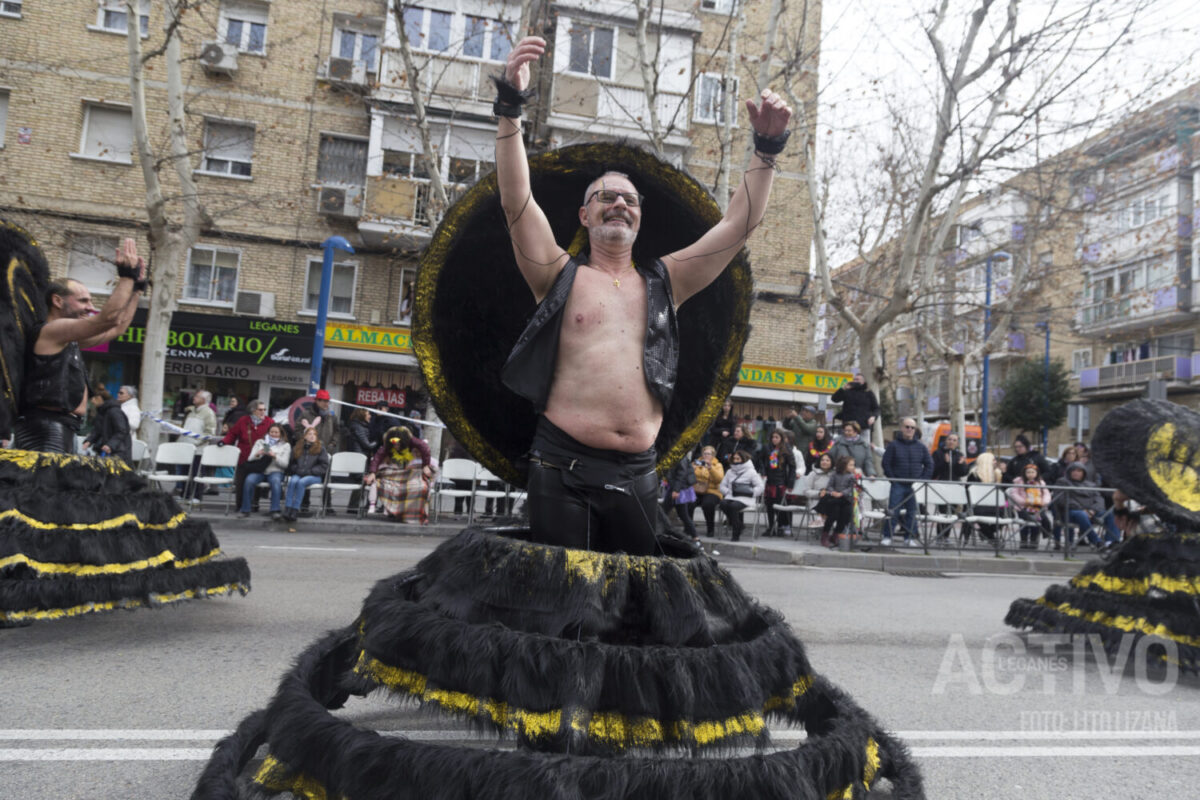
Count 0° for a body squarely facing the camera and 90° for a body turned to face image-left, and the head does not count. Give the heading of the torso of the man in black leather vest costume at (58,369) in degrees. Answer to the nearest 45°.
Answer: approximately 270°

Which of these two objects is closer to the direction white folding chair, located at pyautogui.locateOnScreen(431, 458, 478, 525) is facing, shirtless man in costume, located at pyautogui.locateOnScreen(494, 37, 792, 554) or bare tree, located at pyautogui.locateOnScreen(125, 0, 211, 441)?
the shirtless man in costume

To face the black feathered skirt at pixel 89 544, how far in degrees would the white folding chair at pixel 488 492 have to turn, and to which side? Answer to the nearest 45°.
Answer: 0° — it already faces it

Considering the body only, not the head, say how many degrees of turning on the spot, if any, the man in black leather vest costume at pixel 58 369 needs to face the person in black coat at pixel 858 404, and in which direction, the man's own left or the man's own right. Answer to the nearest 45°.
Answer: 0° — they already face them

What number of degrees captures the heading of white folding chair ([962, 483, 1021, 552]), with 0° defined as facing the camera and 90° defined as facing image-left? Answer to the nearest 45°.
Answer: approximately 0°

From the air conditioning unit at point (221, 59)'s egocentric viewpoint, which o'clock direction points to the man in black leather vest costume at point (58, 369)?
The man in black leather vest costume is roughly at 12 o'clock from the air conditioning unit.

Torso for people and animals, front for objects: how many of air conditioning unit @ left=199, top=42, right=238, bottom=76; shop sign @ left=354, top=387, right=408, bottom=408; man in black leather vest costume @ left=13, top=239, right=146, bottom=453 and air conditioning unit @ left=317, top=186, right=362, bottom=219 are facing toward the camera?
3

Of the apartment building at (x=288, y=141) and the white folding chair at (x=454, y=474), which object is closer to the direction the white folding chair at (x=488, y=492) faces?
the white folding chair

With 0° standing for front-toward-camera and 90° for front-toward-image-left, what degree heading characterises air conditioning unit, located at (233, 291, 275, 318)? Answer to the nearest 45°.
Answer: approximately 0°
